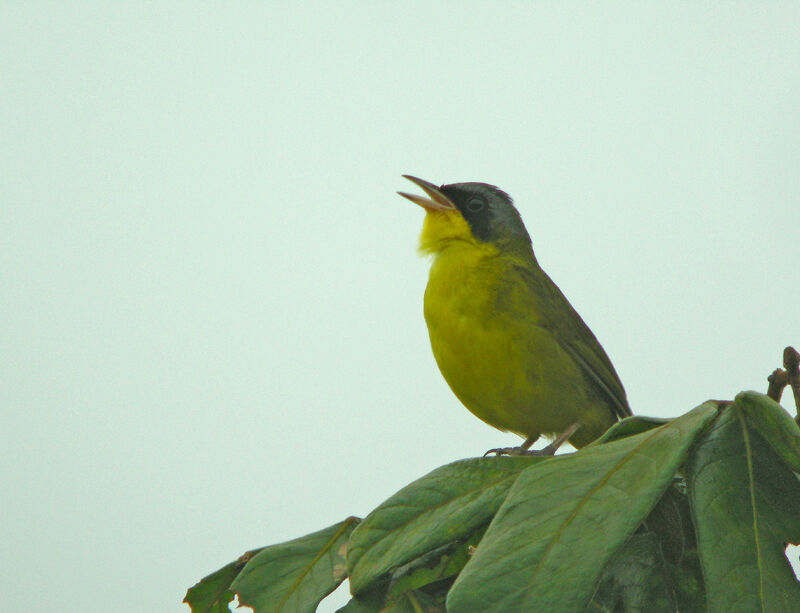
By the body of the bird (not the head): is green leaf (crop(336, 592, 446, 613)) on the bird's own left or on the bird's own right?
on the bird's own left

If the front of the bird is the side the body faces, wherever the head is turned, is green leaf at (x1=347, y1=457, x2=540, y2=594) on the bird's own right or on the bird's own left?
on the bird's own left

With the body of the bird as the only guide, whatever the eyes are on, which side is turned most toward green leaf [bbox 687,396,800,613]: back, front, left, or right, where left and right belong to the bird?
back

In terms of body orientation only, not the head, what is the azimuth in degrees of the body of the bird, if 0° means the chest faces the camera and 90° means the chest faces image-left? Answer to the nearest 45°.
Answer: approximately 90°
